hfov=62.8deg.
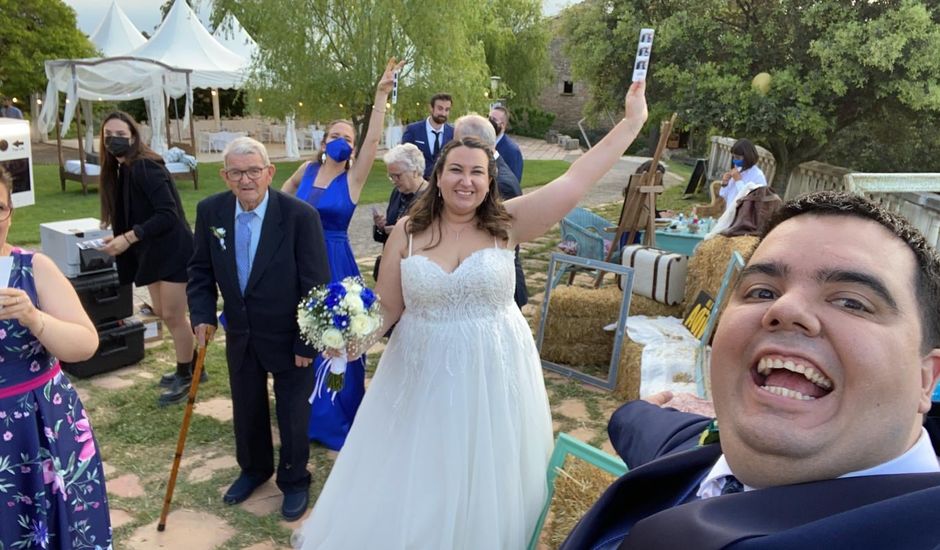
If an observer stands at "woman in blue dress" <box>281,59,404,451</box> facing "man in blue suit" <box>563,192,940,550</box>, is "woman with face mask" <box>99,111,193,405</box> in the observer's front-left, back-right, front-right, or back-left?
back-right

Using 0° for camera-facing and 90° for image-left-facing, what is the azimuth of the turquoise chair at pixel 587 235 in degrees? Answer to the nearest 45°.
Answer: approximately 45°

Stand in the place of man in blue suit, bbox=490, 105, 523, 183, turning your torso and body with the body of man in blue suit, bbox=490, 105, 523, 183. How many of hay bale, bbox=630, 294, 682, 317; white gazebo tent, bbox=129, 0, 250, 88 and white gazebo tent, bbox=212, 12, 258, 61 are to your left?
1

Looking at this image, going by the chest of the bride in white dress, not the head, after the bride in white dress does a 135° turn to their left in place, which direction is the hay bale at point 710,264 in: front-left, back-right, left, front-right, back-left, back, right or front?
front

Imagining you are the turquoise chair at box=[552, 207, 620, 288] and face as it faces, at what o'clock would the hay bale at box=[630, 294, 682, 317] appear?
The hay bale is roughly at 10 o'clock from the turquoise chair.

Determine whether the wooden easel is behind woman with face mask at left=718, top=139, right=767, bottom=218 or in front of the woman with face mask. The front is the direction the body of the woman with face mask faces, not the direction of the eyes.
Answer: in front

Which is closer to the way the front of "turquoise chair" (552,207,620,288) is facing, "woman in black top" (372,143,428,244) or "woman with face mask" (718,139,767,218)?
the woman in black top

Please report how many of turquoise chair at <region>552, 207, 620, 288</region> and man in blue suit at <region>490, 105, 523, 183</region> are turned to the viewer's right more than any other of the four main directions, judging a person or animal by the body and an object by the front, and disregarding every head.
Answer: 0

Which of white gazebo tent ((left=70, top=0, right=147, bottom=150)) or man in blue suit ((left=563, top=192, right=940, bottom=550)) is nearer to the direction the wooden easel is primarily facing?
the man in blue suit

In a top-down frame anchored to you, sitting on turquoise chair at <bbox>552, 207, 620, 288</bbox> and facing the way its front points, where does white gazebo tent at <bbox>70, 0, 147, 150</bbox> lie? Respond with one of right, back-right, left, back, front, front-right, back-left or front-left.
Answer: right

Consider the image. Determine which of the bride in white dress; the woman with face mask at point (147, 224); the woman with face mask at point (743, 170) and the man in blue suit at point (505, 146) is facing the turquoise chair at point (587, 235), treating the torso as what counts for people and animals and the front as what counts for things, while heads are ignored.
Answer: the woman with face mask at point (743, 170)
